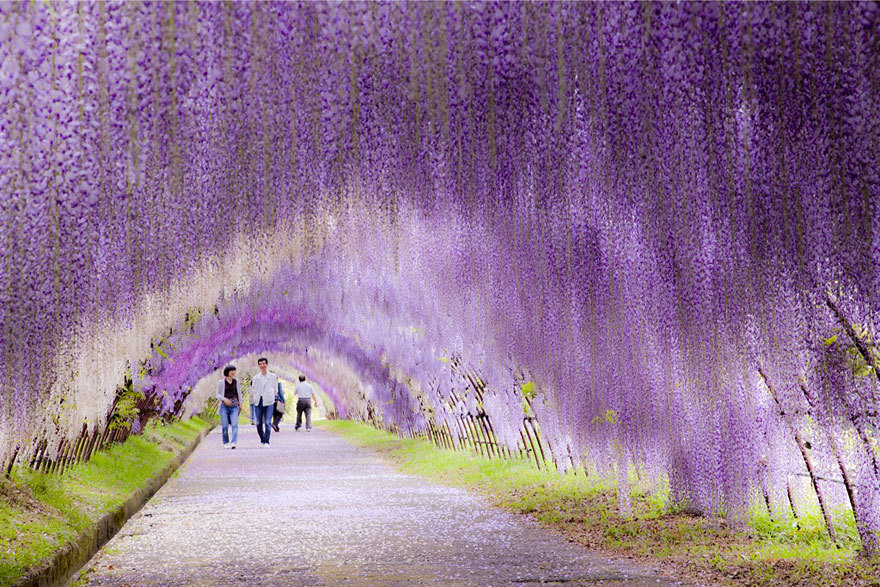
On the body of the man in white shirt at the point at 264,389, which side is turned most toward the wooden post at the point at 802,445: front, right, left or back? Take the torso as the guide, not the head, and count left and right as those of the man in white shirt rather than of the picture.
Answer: front

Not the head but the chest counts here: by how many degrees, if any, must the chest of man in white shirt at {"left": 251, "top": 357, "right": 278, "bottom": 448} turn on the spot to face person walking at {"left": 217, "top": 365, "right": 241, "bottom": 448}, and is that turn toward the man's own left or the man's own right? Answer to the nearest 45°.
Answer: approximately 45° to the man's own right

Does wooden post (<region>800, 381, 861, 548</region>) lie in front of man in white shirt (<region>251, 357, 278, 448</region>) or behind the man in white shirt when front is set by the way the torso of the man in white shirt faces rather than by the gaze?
in front

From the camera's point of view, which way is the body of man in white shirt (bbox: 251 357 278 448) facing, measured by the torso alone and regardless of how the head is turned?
toward the camera
